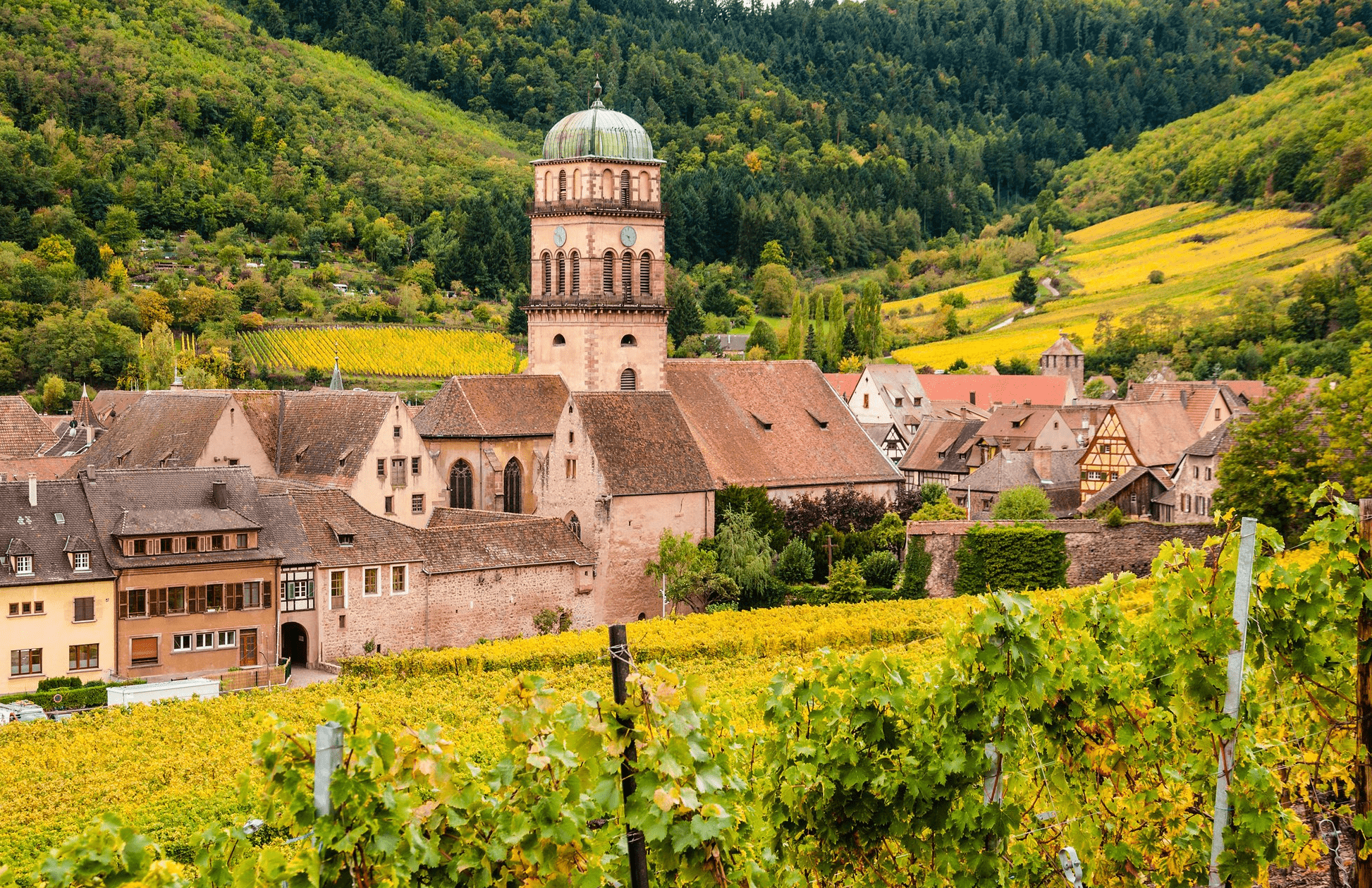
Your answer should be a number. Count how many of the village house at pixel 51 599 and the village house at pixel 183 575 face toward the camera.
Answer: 2

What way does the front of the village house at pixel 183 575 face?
toward the camera

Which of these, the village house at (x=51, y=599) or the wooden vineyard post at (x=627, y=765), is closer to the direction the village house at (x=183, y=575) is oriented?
the wooden vineyard post

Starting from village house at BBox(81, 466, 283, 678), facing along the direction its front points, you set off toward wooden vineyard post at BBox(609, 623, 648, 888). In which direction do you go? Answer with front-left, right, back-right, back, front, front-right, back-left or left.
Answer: front

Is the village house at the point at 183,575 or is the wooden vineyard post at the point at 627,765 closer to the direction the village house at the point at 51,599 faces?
the wooden vineyard post

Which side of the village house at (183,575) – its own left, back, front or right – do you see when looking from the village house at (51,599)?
right

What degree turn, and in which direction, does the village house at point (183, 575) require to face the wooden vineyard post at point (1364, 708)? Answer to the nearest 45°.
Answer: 0° — it already faces it

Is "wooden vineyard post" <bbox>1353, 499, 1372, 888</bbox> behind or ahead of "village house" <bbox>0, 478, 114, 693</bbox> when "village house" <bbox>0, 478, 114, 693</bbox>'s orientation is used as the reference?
ahead

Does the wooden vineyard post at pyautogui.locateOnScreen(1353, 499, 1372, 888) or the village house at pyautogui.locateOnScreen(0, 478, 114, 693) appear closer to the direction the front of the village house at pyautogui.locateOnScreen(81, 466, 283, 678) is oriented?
the wooden vineyard post

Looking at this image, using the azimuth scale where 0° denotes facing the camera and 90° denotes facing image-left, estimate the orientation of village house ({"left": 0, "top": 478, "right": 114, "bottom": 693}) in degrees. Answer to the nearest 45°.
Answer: approximately 0°

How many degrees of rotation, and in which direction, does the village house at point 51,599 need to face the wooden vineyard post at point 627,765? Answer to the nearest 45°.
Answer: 0° — it already faces it

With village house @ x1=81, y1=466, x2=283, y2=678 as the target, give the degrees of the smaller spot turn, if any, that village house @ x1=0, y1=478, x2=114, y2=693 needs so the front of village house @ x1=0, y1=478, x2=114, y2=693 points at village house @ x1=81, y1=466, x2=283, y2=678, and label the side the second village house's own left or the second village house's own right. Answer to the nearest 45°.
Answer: approximately 90° to the second village house's own left
